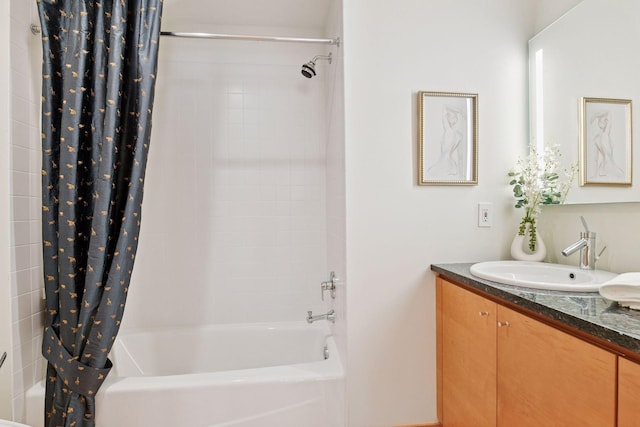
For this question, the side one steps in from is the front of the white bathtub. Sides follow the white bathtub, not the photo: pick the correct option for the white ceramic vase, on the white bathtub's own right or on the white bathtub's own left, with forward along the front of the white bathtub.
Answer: on the white bathtub's own left

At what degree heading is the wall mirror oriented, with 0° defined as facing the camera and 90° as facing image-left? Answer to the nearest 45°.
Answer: approximately 45°

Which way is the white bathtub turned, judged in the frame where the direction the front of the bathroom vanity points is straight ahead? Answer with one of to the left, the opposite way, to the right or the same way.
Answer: to the left

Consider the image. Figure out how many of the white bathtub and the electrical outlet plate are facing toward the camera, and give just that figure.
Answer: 2

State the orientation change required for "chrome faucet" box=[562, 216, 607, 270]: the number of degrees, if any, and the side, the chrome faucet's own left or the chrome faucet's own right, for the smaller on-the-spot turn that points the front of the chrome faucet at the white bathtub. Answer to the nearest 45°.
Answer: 0° — it already faces it

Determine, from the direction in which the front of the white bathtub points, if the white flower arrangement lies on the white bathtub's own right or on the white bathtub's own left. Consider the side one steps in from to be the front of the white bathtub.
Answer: on the white bathtub's own left

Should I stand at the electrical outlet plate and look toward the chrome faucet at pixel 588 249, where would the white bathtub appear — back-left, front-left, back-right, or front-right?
back-right
